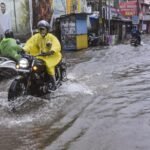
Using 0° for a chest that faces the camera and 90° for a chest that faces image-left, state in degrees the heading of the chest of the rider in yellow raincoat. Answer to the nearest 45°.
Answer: approximately 45°

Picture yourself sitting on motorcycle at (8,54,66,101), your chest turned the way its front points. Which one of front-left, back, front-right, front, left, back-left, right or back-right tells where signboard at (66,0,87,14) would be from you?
back-right

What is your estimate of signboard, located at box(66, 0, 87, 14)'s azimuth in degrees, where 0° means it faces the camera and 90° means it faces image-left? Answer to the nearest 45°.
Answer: approximately 0°

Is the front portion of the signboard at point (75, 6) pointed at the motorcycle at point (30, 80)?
yes

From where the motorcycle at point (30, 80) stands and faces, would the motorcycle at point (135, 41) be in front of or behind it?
behind

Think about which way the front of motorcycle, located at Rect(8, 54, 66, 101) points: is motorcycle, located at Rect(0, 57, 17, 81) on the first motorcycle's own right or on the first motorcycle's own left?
on the first motorcycle's own right

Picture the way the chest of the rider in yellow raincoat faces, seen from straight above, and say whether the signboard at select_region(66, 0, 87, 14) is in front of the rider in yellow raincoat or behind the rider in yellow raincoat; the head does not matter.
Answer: behind

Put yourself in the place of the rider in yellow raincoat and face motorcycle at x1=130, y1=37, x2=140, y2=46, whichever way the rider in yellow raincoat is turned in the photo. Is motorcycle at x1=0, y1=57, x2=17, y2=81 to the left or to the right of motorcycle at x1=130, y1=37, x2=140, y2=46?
left

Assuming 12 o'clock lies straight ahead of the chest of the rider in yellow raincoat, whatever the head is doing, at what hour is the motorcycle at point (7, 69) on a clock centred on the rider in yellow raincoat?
The motorcycle is roughly at 4 o'clock from the rider in yellow raincoat.

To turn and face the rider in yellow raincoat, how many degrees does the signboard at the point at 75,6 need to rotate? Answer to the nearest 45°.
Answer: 0° — it already faces them
